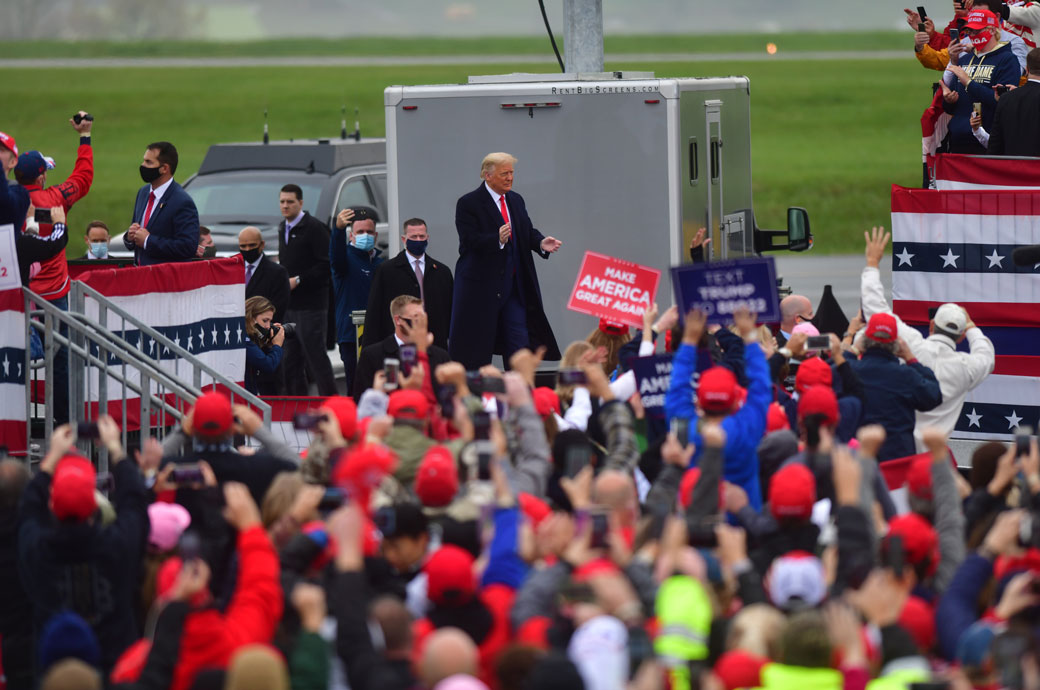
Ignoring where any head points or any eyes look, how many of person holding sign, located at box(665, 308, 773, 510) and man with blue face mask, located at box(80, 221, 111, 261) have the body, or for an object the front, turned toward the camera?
1

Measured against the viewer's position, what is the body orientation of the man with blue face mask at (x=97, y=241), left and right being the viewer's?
facing the viewer

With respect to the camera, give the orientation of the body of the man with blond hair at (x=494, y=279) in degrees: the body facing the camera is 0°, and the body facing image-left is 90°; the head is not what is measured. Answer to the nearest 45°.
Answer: approximately 315°

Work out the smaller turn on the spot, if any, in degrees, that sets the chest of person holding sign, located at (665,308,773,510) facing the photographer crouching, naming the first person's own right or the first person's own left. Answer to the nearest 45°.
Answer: approximately 45° to the first person's own left

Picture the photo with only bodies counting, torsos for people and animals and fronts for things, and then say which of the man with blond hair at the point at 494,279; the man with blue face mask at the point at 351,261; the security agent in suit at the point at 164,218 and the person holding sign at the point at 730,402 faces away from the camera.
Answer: the person holding sign

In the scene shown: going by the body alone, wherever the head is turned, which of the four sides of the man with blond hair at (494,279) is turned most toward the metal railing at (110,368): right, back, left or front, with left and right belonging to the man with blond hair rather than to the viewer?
right

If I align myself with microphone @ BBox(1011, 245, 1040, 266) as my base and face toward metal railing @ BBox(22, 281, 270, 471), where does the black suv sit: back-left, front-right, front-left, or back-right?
front-right

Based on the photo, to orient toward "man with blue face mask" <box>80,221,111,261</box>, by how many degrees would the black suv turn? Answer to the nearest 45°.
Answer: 0° — it already faces them

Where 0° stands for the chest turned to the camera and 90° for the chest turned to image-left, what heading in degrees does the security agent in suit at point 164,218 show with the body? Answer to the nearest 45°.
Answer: approximately 45°

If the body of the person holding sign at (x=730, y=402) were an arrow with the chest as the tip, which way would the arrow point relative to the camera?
away from the camera

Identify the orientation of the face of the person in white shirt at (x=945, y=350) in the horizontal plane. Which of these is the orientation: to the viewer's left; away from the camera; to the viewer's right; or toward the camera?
away from the camera
